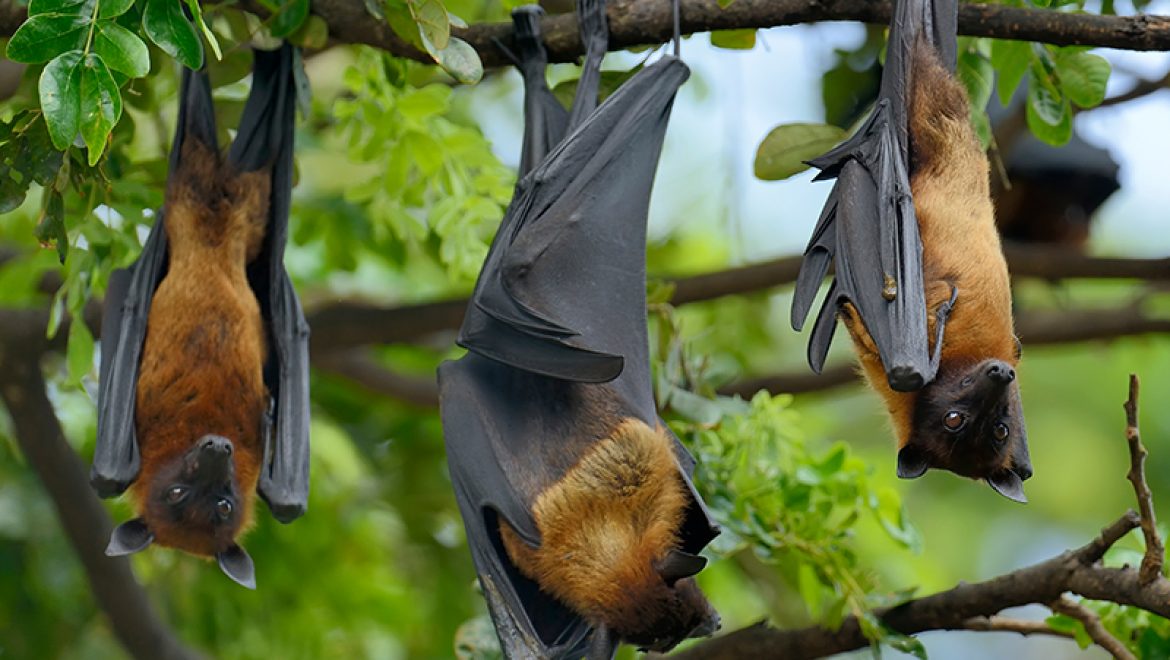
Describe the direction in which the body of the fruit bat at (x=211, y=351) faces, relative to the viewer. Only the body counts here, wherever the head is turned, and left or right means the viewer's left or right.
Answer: facing the viewer

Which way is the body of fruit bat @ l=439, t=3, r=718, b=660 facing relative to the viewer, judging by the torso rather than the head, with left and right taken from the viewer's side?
facing away from the viewer and to the right of the viewer

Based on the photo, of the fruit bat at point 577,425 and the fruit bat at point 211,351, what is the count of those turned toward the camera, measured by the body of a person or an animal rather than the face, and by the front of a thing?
1

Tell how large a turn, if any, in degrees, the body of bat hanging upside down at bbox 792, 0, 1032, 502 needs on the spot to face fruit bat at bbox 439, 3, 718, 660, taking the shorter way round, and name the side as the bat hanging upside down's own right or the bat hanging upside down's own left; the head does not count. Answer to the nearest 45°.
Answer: approximately 135° to the bat hanging upside down's own right

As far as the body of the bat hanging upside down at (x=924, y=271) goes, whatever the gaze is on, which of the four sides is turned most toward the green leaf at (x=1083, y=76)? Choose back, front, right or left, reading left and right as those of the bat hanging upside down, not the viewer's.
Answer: left

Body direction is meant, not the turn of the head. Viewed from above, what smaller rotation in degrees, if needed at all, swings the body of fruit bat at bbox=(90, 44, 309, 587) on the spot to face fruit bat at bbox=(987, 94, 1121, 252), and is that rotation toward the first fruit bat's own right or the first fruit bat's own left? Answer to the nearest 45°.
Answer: approximately 135° to the first fruit bat's own left

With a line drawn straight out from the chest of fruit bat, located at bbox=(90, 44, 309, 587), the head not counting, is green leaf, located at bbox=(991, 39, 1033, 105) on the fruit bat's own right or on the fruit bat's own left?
on the fruit bat's own left

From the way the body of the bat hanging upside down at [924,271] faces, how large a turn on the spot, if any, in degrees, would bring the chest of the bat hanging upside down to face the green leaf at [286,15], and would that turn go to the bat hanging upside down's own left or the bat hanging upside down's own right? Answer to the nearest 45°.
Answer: approximately 135° to the bat hanging upside down's own right

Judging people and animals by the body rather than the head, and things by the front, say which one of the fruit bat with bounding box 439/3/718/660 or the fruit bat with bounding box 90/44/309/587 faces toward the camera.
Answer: the fruit bat with bounding box 90/44/309/587

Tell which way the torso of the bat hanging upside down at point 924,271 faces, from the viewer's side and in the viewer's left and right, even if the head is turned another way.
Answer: facing the viewer and to the right of the viewer
